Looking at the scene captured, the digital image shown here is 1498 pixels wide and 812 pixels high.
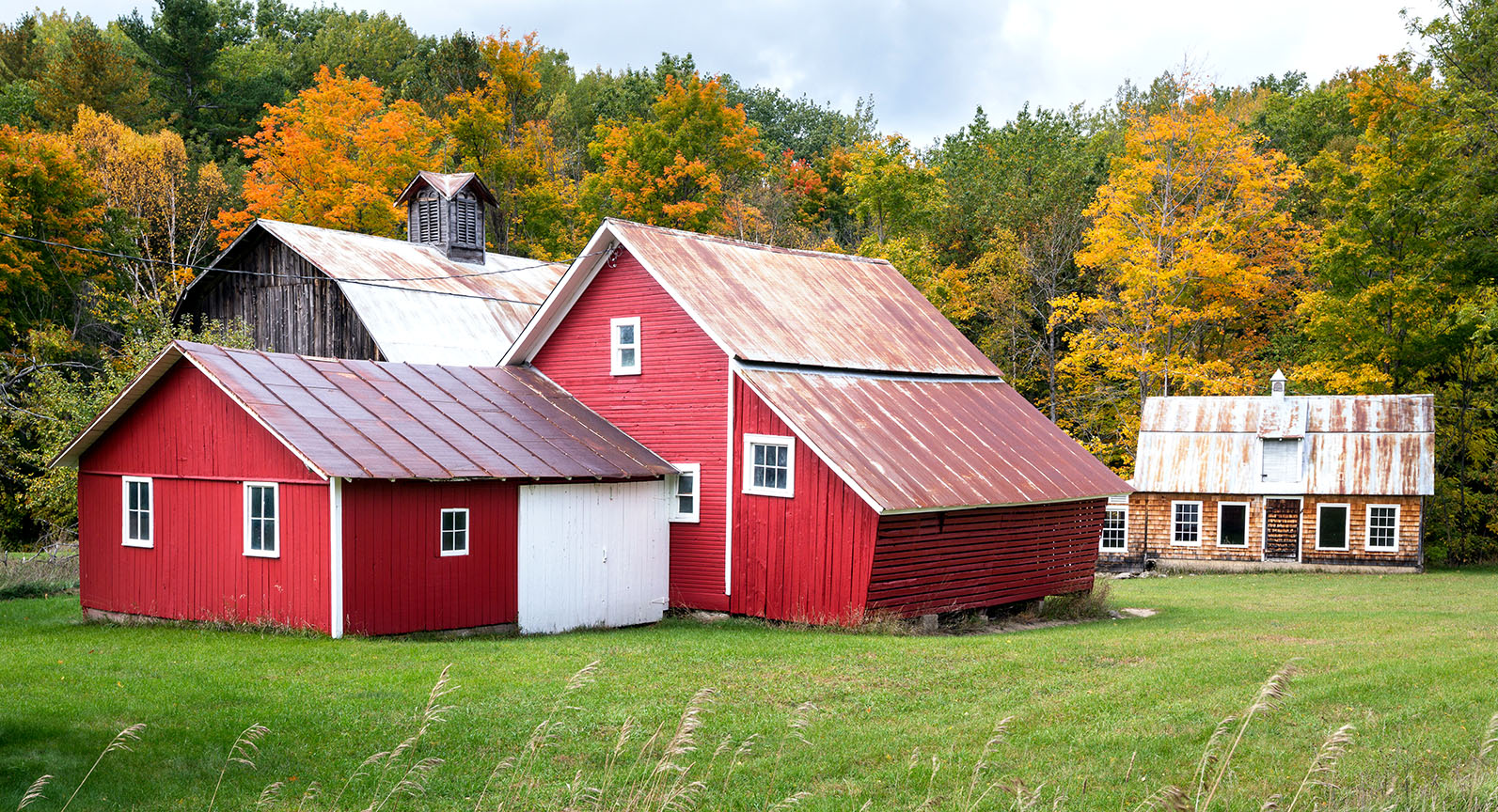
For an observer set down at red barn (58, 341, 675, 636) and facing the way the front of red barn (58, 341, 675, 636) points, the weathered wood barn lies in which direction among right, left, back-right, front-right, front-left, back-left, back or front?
back-left

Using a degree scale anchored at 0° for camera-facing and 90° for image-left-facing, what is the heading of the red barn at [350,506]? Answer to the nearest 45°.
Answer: approximately 315°

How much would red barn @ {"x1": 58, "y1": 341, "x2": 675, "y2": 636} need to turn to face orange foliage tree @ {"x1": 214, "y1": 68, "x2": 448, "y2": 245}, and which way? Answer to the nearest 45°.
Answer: approximately 135° to its left
